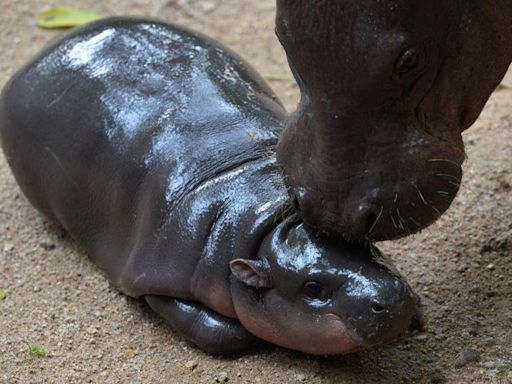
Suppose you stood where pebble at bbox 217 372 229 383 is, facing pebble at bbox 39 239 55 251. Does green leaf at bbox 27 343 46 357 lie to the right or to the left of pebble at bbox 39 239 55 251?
left

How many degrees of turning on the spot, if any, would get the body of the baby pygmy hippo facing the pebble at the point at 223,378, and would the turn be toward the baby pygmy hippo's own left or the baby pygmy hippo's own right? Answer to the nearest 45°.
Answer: approximately 45° to the baby pygmy hippo's own right

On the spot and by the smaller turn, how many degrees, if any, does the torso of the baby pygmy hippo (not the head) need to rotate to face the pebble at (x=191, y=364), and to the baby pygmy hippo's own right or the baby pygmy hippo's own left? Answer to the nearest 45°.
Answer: approximately 45° to the baby pygmy hippo's own right

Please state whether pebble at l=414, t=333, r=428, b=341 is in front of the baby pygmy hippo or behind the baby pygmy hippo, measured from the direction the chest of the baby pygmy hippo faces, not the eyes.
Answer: in front

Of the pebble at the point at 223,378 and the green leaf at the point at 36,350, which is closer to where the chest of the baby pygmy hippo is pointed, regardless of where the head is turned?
the pebble

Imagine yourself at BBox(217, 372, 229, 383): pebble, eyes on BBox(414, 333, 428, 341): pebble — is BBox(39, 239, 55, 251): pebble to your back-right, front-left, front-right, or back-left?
back-left

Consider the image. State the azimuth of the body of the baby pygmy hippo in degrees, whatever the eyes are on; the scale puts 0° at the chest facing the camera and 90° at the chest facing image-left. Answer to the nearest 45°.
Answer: approximately 315°

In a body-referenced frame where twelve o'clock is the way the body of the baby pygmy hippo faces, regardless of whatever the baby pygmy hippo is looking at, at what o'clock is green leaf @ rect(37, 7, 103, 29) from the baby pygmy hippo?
The green leaf is roughly at 7 o'clock from the baby pygmy hippo.

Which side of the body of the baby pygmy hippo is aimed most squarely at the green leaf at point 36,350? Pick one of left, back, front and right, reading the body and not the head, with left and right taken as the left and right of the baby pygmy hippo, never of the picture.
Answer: right
